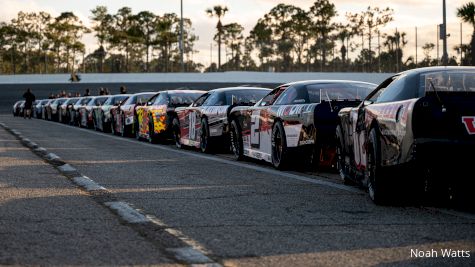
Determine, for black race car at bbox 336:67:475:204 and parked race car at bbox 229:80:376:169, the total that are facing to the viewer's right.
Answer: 0

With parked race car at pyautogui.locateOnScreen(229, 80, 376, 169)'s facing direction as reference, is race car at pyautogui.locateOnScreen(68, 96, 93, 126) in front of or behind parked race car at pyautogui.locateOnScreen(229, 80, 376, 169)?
in front

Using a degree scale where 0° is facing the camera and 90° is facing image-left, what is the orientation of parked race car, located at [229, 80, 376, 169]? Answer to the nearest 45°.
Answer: approximately 135°

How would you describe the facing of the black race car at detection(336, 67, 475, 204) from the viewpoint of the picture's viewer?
facing away from the viewer and to the left of the viewer

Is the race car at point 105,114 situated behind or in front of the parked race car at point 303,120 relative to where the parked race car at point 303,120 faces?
in front
